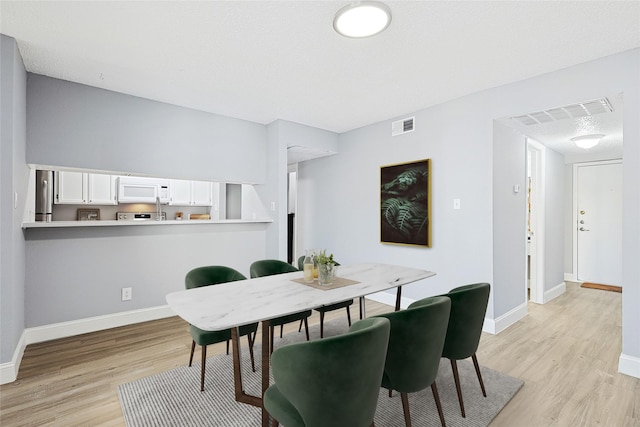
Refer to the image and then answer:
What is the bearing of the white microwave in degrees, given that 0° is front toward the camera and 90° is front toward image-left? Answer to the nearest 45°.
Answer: approximately 0°

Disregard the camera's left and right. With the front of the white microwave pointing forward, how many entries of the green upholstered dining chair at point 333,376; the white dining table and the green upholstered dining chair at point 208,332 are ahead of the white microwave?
3

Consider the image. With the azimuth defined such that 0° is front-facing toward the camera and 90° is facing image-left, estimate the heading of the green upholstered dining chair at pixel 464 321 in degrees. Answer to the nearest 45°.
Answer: approximately 135°

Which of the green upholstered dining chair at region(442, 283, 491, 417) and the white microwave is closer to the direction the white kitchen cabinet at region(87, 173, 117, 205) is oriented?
the green upholstered dining chair

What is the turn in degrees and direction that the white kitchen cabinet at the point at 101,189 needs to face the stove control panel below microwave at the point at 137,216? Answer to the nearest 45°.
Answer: approximately 90° to its left
